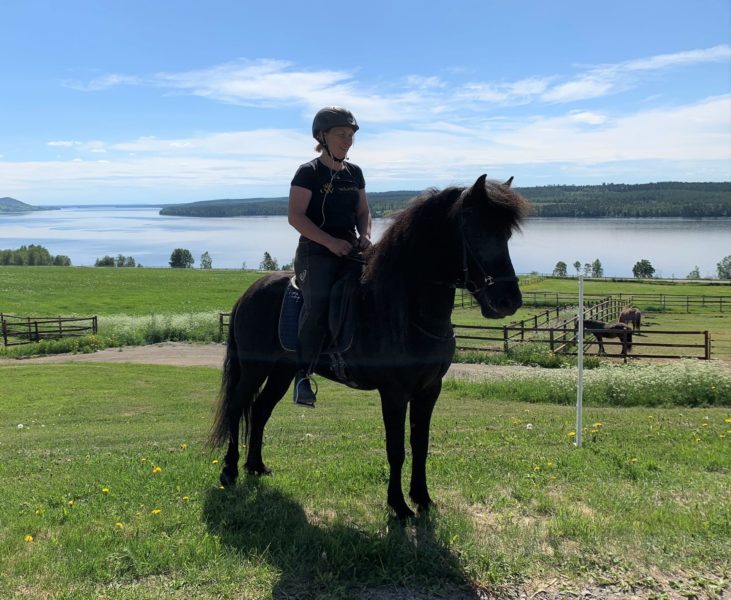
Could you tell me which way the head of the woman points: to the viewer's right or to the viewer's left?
to the viewer's right

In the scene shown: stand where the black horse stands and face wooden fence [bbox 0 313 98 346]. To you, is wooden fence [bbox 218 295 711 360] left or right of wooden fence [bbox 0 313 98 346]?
right

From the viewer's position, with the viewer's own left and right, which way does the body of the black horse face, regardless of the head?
facing the viewer and to the right of the viewer

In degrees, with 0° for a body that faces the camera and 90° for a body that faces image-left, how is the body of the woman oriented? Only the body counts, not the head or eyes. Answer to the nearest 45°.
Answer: approximately 315°

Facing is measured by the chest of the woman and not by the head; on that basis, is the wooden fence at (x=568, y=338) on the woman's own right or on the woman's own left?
on the woman's own left

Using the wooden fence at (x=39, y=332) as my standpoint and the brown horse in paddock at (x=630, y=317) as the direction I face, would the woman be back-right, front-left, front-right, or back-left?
front-right

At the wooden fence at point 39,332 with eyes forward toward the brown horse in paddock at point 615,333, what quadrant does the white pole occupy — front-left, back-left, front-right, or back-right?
front-right
